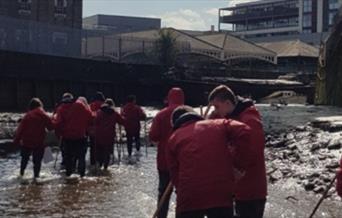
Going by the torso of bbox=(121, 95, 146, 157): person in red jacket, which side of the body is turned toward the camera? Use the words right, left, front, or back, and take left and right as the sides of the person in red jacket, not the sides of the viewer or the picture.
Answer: back

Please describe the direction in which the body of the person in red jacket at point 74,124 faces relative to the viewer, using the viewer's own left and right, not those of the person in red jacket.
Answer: facing away from the viewer

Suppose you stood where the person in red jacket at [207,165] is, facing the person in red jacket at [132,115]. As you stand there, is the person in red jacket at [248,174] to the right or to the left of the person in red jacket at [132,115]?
right

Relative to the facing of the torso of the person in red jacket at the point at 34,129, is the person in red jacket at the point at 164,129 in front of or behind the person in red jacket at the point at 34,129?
behind

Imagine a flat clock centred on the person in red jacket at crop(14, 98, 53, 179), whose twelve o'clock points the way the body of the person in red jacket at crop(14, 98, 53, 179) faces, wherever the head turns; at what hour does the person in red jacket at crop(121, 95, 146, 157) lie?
the person in red jacket at crop(121, 95, 146, 157) is roughly at 1 o'clock from the person in red jacket at crop(14, 98, 53, 179).

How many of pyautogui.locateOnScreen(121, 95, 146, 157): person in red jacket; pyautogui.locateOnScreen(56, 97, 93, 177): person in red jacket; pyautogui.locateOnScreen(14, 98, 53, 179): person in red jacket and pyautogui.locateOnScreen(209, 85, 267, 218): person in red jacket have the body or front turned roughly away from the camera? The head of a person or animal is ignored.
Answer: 3

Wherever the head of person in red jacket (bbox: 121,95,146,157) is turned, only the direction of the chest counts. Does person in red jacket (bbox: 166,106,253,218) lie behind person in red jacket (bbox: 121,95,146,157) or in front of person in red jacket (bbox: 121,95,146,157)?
behind

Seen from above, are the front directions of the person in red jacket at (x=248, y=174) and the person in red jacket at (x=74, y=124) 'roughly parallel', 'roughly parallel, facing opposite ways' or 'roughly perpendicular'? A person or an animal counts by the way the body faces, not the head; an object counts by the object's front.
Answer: roughly perpendicular

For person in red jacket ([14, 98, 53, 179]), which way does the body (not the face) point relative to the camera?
away from the camera

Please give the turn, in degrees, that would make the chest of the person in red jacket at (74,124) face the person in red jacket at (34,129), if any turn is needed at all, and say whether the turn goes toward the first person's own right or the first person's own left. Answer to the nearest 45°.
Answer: approximately 90° to the first person's own left

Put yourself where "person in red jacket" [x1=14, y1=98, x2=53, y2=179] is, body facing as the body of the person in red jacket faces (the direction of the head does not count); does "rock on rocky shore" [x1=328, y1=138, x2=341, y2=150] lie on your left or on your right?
on your right

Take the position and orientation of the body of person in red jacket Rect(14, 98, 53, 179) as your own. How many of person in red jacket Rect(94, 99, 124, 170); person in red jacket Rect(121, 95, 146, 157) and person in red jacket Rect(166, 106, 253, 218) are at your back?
1

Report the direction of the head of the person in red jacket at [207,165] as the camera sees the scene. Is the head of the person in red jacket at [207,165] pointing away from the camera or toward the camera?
away from the camera

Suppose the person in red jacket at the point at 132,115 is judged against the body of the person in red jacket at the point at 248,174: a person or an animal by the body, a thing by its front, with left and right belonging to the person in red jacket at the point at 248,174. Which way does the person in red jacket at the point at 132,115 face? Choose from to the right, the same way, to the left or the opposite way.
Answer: to the right

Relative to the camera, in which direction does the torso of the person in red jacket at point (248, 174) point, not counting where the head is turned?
to the viewer's left
